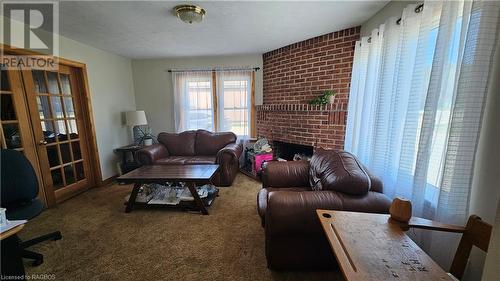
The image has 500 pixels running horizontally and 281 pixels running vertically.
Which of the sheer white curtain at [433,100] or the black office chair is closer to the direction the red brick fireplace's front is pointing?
the black office chair

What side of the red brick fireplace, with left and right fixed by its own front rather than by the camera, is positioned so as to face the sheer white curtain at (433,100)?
left

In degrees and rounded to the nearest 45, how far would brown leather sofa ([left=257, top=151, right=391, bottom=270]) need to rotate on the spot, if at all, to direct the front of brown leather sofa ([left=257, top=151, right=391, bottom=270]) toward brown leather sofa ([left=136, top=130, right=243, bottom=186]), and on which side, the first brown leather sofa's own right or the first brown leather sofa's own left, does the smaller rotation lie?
approximately 45° to the first brown leather sofa's own right

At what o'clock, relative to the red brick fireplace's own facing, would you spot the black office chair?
The black office chair is roughly at 12 o'clock from the red brick fireplace.

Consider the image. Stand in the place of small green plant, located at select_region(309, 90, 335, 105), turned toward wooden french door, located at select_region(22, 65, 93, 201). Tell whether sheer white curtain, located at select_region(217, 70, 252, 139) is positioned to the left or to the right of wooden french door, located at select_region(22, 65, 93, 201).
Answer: right

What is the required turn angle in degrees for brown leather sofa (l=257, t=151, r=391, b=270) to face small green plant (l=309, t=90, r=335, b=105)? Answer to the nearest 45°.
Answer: approximately 90° to its right

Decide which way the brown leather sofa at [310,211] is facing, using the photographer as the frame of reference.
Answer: facing to the left of the viewer

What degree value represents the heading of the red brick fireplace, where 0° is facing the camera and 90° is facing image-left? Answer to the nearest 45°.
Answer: approximately 45°

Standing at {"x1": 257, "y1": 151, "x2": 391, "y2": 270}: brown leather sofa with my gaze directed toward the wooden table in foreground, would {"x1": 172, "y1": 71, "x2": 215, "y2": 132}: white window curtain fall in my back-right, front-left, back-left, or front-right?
back-right
